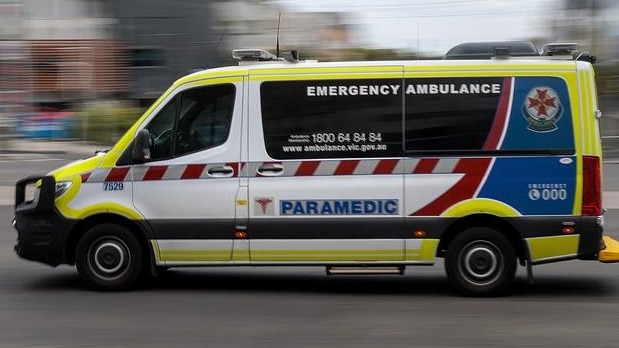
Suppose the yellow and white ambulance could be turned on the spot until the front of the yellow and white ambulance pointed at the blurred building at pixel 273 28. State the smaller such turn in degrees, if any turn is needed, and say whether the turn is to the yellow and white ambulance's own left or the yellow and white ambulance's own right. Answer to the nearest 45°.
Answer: approximately 90° to the yellow and white ambulance's own right

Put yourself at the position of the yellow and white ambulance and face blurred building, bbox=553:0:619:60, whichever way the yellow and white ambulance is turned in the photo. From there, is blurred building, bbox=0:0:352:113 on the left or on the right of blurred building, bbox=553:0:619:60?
left

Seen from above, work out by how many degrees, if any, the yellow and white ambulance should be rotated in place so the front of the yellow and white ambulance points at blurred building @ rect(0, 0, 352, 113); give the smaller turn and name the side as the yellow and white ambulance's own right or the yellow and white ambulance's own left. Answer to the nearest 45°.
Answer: approximately 90° to the yellow and white ambulance's own right

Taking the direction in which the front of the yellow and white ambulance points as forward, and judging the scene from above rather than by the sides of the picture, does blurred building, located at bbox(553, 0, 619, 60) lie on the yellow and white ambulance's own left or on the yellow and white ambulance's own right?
on the yellow and white ambulance's own right

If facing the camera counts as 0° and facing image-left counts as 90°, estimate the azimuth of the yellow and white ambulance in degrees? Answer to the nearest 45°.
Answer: approximately 90°
